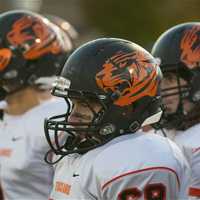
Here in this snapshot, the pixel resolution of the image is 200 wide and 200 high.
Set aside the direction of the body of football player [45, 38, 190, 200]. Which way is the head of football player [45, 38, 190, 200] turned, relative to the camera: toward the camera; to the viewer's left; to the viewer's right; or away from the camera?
to the viewer's left

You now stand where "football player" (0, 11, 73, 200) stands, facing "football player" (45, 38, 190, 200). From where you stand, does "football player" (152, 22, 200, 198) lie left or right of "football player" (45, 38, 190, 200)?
left

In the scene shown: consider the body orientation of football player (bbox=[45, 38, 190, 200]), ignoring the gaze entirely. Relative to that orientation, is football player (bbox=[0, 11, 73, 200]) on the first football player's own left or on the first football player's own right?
on the first football player's own right
